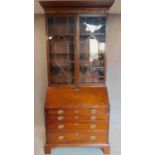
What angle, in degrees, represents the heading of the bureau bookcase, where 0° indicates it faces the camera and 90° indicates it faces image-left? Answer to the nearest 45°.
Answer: approximately 0°
